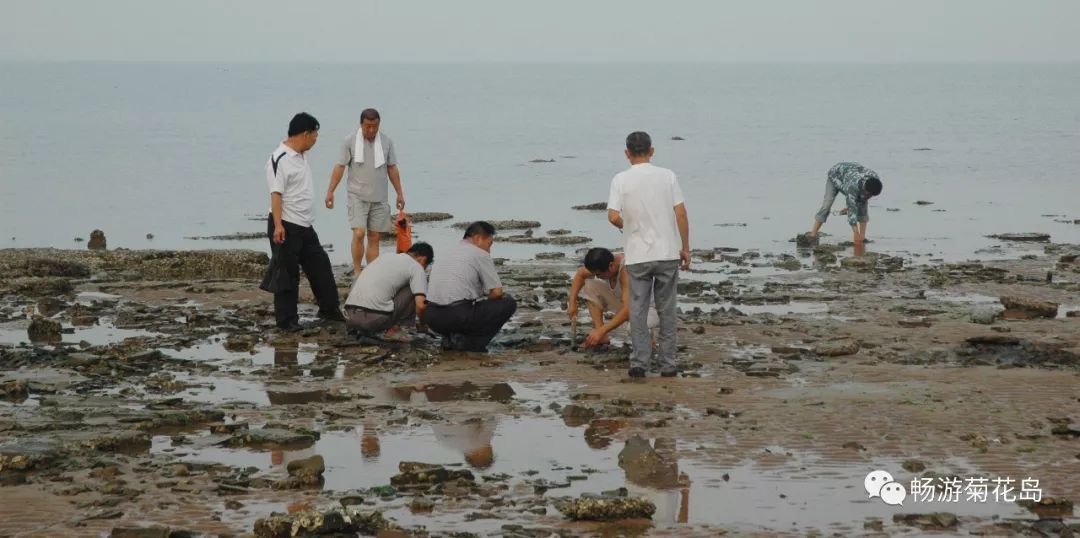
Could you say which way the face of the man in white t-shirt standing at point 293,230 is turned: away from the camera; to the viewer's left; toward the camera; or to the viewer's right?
to the viewer's right

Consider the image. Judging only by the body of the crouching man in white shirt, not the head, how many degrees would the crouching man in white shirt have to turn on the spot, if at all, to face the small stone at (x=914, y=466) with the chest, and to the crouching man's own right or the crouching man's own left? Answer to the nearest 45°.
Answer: approximately 90° to the crouching man's own right

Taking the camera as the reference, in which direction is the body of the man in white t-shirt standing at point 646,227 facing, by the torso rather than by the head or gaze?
away from the camera

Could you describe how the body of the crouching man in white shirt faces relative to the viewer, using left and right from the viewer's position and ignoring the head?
facing away from the viewer and to the right of the viewer

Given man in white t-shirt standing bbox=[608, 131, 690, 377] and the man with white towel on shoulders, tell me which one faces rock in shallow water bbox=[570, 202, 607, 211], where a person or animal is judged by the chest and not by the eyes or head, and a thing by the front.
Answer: the man in white t-shirt standing

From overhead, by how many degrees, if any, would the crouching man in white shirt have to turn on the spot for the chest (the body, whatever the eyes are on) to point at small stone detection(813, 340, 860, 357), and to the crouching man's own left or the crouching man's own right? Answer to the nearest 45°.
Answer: approximately 45° to the crouching man's own right

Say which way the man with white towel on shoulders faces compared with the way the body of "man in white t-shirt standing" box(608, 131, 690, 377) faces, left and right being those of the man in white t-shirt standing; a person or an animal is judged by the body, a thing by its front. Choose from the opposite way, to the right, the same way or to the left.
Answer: the opposite way

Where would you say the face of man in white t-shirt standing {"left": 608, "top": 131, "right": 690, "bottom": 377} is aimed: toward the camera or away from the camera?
away from the camera

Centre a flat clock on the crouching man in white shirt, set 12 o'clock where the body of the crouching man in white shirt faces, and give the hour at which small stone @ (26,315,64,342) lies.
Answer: The small stone is roughly at 8 o'clock from the crouching man in white shirt.

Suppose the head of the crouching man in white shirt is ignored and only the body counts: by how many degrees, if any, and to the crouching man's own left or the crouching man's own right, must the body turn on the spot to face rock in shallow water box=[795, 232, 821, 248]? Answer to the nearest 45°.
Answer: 0° — they already face it

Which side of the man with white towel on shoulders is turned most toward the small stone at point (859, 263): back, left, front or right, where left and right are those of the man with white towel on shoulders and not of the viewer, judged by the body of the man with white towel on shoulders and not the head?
left

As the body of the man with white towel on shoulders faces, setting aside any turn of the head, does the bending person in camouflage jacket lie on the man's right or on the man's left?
on the man's left
